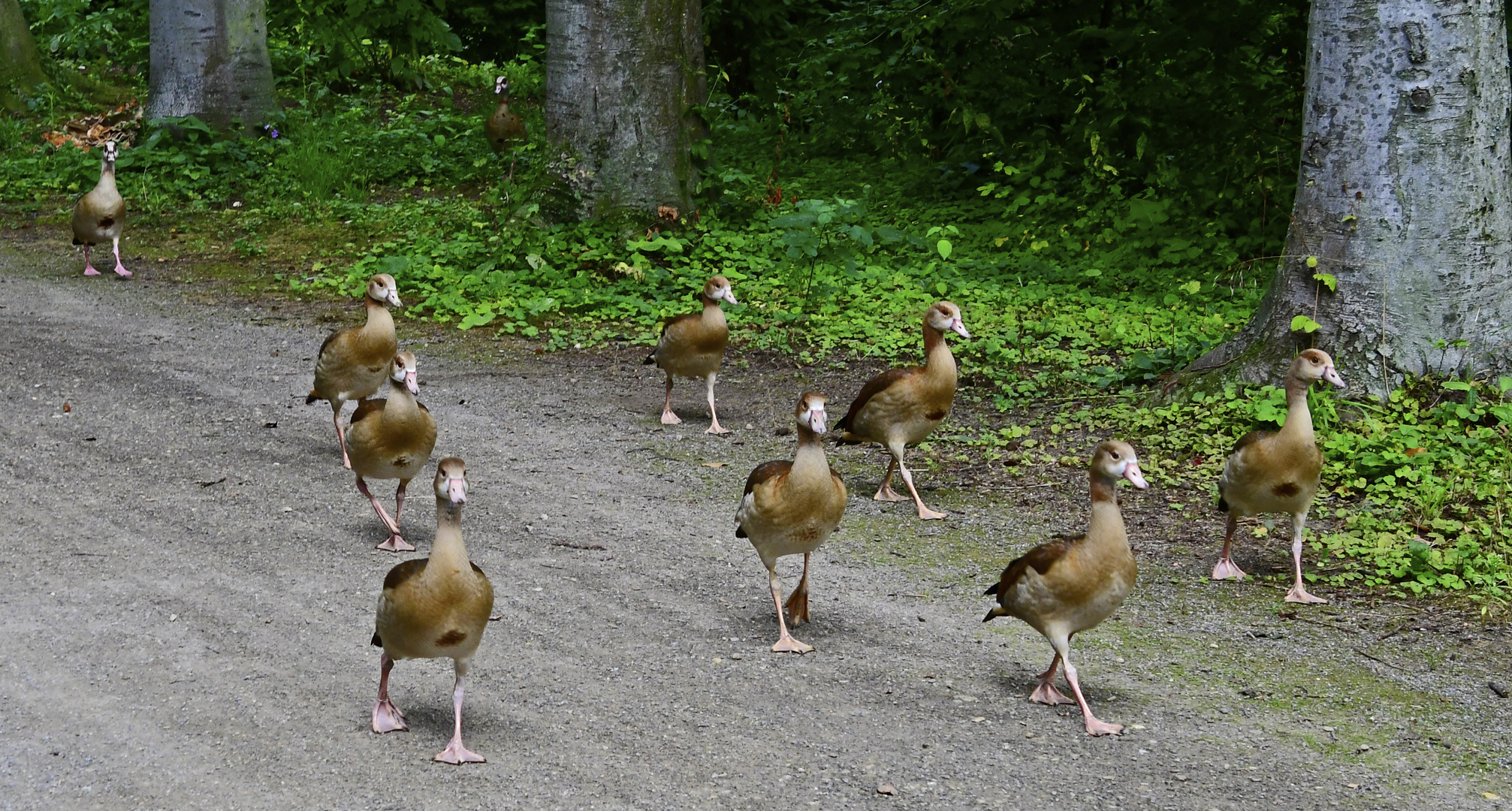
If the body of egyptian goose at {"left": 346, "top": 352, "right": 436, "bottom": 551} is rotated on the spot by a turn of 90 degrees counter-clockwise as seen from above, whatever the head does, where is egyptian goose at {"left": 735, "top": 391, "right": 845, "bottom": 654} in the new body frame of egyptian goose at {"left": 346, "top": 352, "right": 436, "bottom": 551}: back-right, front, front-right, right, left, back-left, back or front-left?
front-right

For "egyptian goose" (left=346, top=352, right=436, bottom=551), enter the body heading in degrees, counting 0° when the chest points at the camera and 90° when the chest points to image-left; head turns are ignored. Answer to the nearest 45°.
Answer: approximately 0°

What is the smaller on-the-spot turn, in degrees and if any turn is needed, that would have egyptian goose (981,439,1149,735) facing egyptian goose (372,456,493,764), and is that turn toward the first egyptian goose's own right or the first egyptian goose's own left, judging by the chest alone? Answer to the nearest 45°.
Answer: approximately 90° to the first egyptian goose's own right

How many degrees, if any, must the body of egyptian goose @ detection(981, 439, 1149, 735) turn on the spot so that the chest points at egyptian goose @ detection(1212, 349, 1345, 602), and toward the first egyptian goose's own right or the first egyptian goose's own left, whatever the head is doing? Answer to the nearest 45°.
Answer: approximately 90° to the first egyptian goose's own left

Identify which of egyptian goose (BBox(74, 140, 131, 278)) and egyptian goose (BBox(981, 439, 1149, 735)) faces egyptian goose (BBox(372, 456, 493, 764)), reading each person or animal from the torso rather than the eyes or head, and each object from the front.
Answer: egyptian goose (BBox(74, 140, 131, 278))

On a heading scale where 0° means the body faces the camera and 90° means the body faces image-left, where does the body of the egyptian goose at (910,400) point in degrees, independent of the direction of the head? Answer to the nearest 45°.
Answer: approximately 315°

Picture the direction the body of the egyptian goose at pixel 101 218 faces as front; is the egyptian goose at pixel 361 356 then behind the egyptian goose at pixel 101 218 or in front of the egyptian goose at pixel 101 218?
in front

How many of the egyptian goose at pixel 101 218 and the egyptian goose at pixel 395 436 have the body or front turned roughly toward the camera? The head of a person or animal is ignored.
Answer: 2

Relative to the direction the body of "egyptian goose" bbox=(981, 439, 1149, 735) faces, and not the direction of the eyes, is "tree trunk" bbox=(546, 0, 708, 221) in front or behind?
behind

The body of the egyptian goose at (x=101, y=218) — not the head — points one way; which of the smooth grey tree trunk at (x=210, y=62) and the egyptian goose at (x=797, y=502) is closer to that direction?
the egyptian goose

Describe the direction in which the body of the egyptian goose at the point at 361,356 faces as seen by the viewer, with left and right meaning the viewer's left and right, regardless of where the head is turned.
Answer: facing the viewer and to the right of the viewer

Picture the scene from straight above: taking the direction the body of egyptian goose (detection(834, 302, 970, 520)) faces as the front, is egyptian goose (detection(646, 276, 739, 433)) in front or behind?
behind
